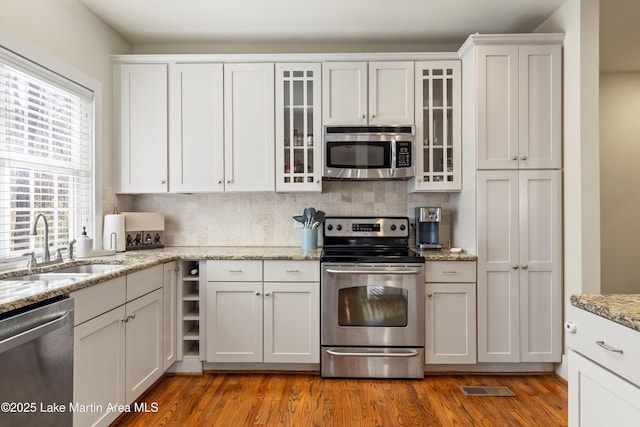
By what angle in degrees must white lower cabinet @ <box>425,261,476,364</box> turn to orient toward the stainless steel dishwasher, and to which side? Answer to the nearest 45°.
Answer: approximately 45° to its right

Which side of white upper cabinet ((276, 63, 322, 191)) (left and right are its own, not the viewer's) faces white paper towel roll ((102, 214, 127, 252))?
right

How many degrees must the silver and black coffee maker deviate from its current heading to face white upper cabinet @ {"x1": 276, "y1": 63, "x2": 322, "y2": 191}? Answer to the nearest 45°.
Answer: approximately 90° to its right

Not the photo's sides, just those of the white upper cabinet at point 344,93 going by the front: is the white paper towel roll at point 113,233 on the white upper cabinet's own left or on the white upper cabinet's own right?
on the white upper cabinet's own right

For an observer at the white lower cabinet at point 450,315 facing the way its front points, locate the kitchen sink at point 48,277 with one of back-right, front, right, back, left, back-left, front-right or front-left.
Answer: front-right
